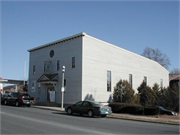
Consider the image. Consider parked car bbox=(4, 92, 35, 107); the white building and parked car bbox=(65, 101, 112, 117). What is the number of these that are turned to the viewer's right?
0

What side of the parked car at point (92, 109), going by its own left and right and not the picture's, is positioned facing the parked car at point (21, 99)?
front

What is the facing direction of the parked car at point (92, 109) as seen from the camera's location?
facing away from the viewer and to the left of the viewer

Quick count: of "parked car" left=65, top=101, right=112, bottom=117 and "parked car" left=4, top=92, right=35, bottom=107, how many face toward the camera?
0

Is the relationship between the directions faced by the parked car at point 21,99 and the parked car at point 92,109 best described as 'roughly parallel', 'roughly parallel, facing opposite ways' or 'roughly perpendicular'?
roughly parallel

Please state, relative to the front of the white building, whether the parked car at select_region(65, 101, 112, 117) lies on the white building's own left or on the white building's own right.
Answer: on the white building's own left

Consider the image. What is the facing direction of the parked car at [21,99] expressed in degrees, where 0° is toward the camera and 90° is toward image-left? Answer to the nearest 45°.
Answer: approximately 135°

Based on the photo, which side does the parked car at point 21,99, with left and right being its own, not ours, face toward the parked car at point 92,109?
back

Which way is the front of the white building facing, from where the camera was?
facing the viewer and to the left of the viewer
